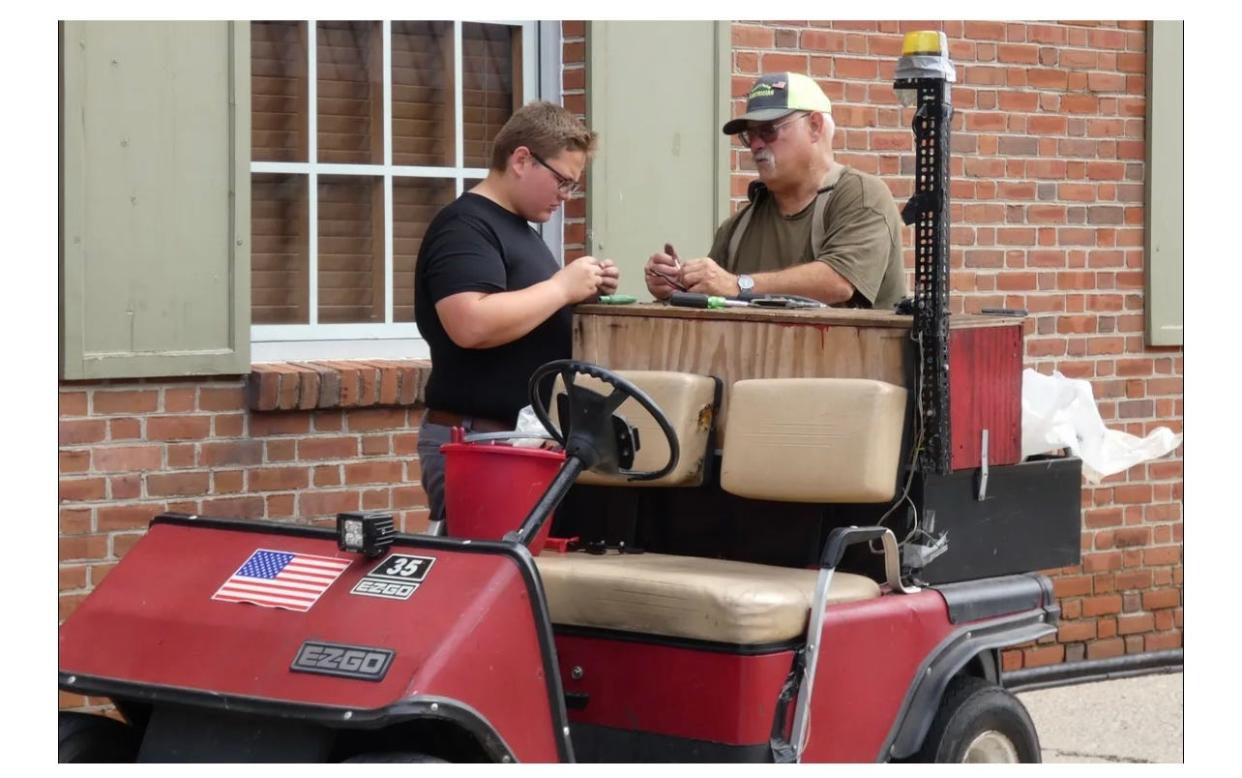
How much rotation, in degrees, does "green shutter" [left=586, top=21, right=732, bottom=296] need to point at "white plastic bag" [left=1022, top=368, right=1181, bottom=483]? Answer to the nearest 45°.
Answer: approximately 45° to its left

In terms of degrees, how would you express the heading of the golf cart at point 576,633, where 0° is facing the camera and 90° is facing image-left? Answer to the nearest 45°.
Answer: approximately 45°

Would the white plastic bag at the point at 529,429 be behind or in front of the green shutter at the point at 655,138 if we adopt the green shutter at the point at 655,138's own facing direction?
in front

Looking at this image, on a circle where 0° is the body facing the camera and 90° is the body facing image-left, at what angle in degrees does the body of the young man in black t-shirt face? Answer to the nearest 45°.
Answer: approximately 270°

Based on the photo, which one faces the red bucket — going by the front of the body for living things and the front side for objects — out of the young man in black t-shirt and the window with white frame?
the window with white frame

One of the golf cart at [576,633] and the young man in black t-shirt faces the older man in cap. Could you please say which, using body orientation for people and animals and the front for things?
the young man in black t-shirt

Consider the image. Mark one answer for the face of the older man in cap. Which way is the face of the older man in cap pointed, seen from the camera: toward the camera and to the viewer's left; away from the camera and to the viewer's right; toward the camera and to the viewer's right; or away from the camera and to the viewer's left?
toward the camera and to the viewer's left

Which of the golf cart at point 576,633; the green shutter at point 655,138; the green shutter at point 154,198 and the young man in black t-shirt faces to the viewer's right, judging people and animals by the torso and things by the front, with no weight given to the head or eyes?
the young man in black t-shirt

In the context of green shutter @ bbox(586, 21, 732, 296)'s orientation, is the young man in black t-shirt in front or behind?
in front

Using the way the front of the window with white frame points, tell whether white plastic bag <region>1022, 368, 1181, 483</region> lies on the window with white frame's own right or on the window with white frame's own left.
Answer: on the window with white frame's own left

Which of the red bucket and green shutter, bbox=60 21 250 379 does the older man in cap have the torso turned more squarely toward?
the red bucket
